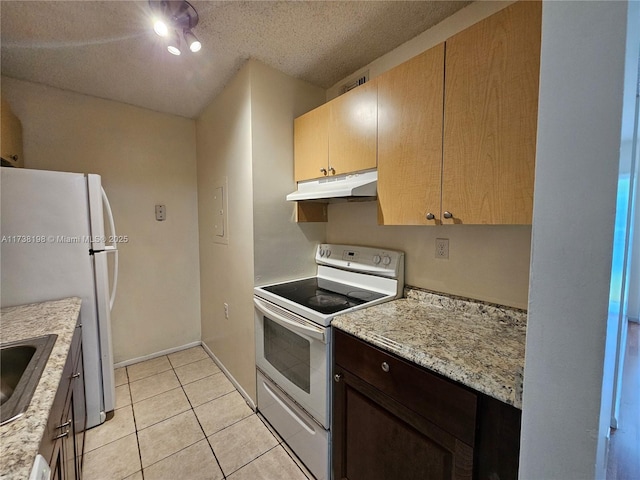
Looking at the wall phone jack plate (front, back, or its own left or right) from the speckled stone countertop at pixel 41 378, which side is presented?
front

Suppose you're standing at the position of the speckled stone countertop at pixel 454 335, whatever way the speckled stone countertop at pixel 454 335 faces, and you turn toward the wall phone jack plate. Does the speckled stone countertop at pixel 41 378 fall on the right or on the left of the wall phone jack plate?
left

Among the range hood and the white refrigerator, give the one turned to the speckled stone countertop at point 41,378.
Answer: the range hood

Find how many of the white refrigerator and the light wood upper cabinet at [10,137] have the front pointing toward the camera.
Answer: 0

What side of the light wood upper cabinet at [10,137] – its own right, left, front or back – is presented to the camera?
right

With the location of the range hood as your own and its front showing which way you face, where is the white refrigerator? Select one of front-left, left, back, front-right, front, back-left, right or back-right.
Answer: front-right

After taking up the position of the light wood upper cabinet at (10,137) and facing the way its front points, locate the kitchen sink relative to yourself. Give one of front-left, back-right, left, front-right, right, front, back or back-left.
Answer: right

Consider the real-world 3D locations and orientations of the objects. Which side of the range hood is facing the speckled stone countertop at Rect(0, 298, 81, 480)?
front

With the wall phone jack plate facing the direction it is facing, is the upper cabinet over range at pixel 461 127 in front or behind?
in front

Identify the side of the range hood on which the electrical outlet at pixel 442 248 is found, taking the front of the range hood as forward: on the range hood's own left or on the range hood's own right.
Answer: on the range hood's own left

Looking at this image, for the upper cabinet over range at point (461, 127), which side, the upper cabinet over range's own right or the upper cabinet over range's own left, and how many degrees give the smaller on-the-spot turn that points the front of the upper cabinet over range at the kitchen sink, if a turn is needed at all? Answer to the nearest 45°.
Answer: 0° — it already faces it
